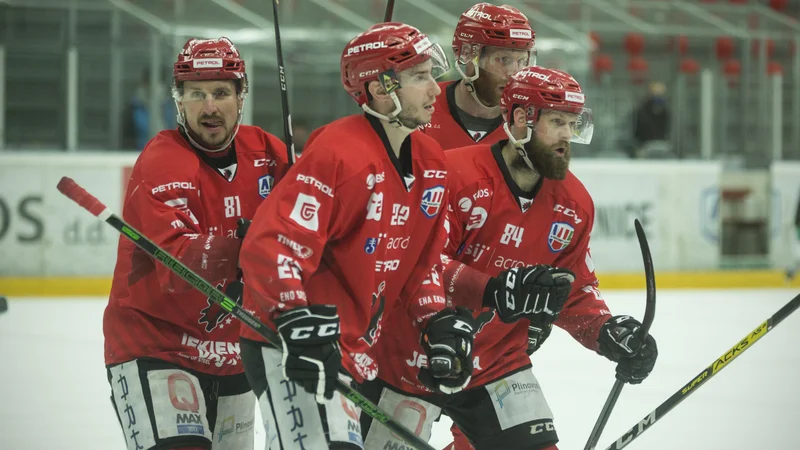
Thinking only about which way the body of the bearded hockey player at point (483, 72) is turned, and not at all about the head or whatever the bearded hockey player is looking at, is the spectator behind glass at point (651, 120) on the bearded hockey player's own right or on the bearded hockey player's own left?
on the bearded hockey player's own left

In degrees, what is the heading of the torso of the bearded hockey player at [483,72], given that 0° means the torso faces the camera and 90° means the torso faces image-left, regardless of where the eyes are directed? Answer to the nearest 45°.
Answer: approximately 315°

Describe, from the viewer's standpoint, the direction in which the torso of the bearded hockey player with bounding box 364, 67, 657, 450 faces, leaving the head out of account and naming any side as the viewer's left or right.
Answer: facing the viewer and to the right of the viewer

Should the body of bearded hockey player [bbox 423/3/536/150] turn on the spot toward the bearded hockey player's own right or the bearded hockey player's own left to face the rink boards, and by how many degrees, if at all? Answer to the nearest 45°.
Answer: approximately 135° to the bearded hockey player's own left

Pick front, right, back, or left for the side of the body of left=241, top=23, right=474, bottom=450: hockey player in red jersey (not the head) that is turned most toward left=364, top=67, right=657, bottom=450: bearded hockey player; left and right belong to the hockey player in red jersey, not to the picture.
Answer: left

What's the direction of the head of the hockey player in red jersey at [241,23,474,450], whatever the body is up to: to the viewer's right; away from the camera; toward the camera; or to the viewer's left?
to the viewer's right
